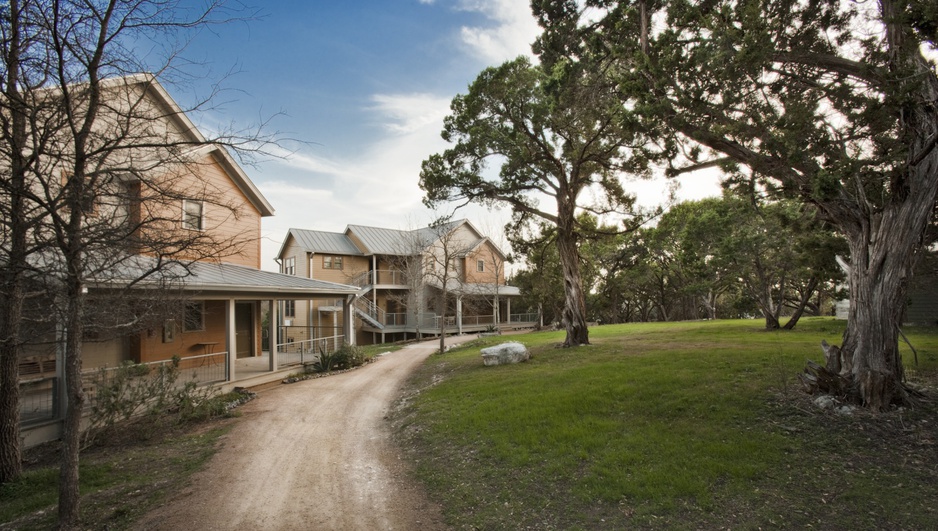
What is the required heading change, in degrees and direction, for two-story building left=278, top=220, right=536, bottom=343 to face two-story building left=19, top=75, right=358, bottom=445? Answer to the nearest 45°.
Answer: approximately 45° to its right

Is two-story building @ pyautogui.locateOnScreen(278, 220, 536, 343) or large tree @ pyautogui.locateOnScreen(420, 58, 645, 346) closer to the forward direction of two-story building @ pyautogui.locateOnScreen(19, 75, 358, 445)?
the large tree

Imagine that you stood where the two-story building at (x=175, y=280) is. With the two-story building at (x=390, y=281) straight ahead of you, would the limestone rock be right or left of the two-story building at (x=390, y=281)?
right

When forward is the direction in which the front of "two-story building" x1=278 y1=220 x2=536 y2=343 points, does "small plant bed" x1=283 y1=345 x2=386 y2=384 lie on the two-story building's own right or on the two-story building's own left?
on the two-story building's own right

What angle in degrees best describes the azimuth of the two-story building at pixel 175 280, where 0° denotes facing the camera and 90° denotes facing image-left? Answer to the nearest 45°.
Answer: approximately 315°

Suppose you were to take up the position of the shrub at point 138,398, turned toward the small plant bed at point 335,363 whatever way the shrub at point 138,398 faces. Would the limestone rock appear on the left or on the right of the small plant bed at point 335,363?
right

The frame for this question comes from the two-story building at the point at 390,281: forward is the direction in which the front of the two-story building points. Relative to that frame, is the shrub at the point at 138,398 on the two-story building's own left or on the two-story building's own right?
on the two-story building's own right

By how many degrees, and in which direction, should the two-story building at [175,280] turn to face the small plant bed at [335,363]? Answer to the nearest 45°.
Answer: approximately 90° to its left

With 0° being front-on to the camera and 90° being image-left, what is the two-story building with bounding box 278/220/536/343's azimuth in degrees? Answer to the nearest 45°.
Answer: approximately 315°
